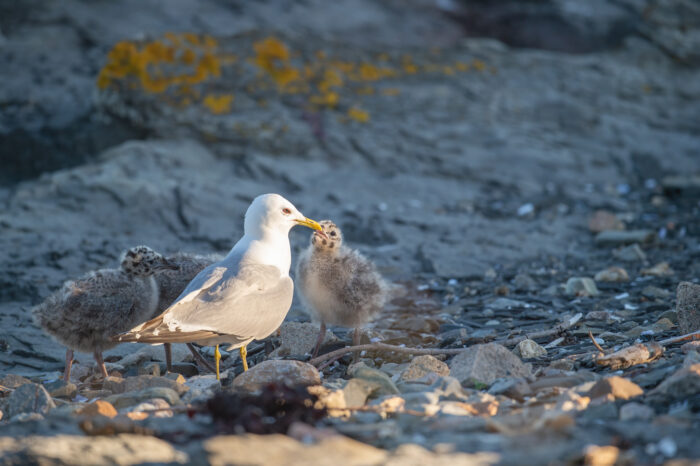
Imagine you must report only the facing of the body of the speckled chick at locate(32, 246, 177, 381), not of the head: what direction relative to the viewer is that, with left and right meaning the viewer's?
facing to the right of the viewer

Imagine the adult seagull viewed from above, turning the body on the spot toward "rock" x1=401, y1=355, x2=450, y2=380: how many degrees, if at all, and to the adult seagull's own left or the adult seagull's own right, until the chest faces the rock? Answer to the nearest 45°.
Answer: approximately 45° to the adult seagull's own right

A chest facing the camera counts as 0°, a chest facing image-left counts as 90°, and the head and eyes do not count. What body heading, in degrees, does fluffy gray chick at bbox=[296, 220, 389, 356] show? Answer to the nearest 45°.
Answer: approximately 45°

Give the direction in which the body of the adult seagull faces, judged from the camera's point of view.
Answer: to the viewer's right

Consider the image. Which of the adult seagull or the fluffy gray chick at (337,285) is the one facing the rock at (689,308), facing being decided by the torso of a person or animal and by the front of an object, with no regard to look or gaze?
the adult seagull
